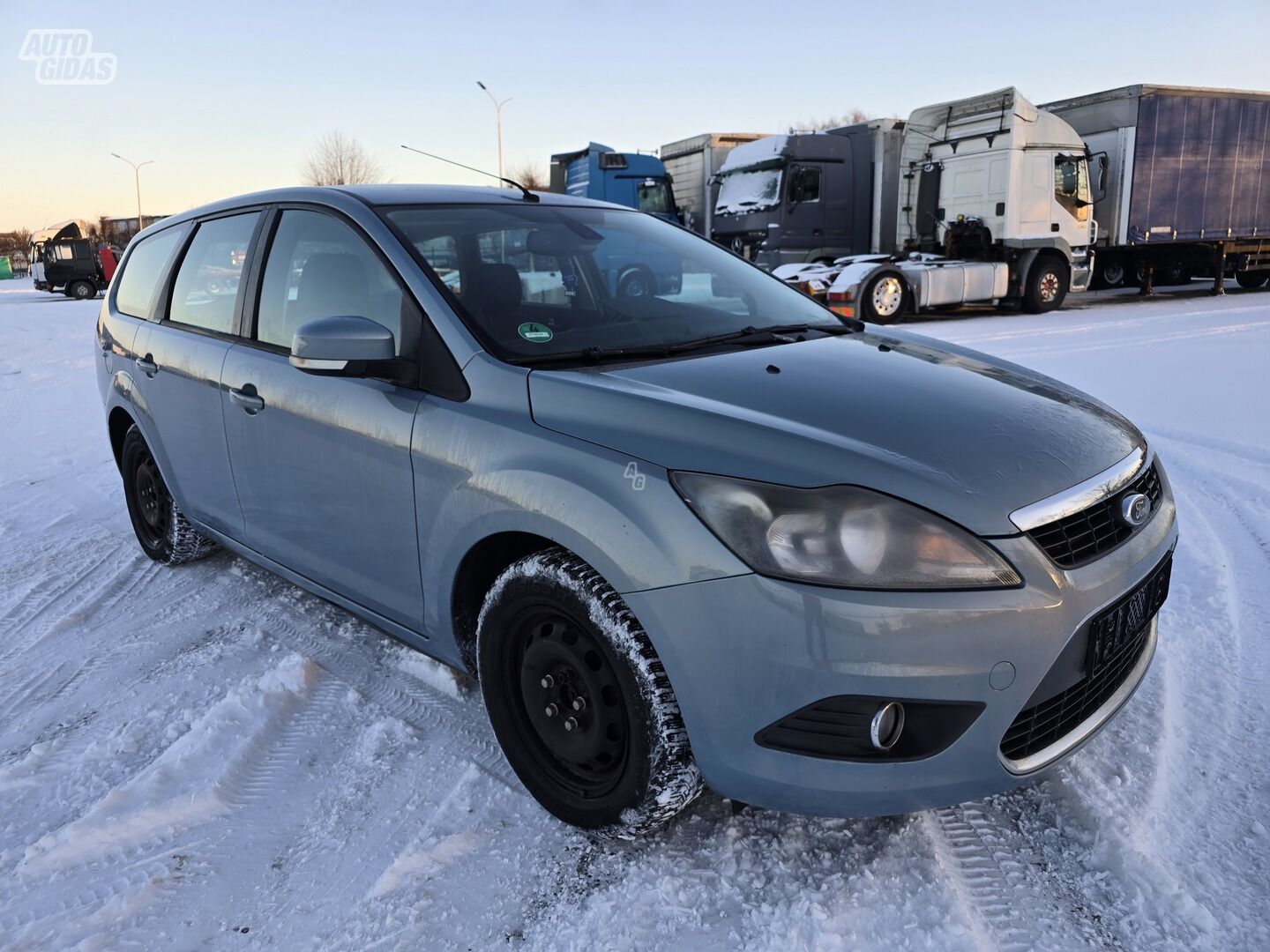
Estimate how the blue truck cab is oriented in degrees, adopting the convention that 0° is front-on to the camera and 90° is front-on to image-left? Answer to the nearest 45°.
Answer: approximately 270°

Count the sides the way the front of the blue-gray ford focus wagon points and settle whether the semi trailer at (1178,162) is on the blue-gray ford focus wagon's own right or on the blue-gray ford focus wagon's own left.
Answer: on the blue-gray ford focus wagon's own left

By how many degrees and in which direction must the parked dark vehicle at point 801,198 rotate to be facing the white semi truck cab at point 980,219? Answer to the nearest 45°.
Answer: approximately 90° to its left

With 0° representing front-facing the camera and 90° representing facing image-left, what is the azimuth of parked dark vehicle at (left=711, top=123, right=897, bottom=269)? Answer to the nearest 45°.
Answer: approximately 45°

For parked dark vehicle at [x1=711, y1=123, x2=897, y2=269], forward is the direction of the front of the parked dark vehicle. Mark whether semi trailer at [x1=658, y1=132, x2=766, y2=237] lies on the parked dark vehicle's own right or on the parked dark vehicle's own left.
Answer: on the parked dark vehicle's own right

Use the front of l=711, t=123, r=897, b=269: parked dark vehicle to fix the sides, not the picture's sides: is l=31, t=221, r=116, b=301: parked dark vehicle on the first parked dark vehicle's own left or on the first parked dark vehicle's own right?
on the first parked dark vehicle's own right

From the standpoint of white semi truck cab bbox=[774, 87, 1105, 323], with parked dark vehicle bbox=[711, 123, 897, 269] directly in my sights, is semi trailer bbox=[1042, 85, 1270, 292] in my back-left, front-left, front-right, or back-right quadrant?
back-right

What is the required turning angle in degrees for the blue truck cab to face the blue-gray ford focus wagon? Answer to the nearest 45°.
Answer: approximately 90° to its right

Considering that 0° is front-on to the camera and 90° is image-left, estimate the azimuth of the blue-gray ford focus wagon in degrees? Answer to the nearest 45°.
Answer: approximately 315°
